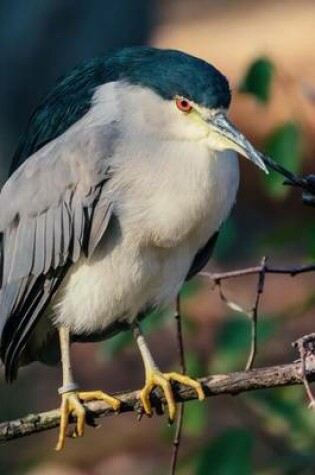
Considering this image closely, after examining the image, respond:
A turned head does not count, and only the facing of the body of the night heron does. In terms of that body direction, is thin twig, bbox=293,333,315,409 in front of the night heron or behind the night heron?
in front

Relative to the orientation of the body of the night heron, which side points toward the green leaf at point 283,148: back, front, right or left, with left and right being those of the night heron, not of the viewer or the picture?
left

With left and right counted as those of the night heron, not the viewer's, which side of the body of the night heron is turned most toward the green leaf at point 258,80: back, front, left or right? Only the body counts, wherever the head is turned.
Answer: left

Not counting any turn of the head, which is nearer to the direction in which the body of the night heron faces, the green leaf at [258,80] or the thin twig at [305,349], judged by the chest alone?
the thin twig

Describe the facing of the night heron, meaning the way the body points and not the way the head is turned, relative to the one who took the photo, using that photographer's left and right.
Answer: facing the viewer and to the right of the viewer
